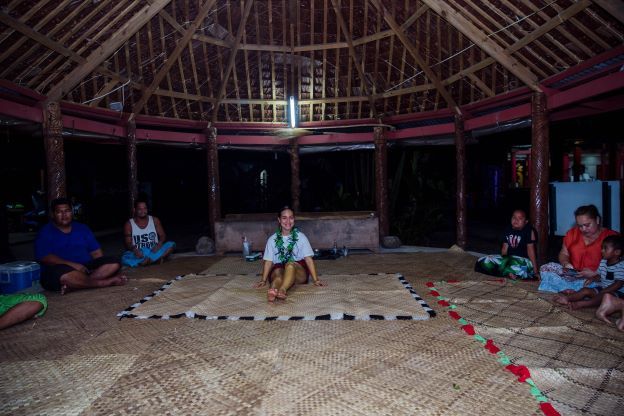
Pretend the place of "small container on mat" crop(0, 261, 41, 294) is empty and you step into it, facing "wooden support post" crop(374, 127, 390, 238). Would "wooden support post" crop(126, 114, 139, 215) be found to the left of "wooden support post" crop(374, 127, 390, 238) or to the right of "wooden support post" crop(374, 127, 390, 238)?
left

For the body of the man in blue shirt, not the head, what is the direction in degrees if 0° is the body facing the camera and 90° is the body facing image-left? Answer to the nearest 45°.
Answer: approximately 315°

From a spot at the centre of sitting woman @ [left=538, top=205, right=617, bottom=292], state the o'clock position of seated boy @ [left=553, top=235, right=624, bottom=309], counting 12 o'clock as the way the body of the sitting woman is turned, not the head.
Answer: The seated boy is roughly at 10 o'clock from the sitting woman.

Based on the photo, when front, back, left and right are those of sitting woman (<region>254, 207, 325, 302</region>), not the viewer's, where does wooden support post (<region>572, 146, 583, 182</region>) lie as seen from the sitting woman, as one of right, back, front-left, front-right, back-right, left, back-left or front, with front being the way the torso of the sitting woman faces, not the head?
back-left

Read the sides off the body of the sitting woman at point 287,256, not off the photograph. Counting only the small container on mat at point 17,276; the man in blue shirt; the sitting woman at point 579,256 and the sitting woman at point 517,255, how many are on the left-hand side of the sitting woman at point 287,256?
2

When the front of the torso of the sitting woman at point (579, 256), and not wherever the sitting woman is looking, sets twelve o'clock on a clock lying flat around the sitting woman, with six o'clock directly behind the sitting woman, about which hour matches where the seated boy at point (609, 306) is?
The seated boy is roughly at 10 o'clock from the sitting woman.

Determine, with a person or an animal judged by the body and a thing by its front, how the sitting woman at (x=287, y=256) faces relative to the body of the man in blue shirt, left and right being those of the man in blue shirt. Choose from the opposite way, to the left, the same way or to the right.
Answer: to the right

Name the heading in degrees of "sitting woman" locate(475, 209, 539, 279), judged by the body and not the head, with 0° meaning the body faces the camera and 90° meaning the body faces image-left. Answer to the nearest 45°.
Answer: approximately 45°

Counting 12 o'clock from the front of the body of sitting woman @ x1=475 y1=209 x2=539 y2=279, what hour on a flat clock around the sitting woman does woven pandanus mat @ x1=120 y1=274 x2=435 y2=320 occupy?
The woven pandanus mat is roughly at 12 o'clock from the sitting woman.
